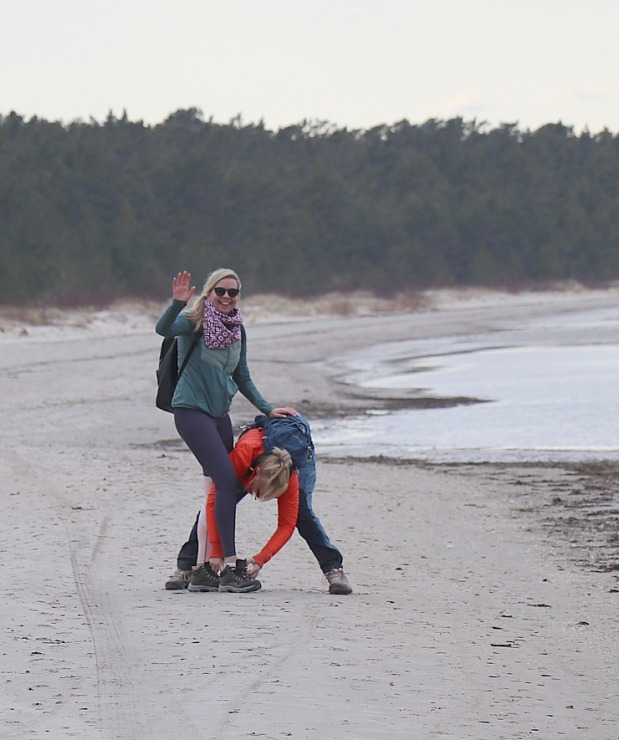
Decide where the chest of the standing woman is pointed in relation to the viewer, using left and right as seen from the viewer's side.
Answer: facing the viewer and to the right of the viewer
